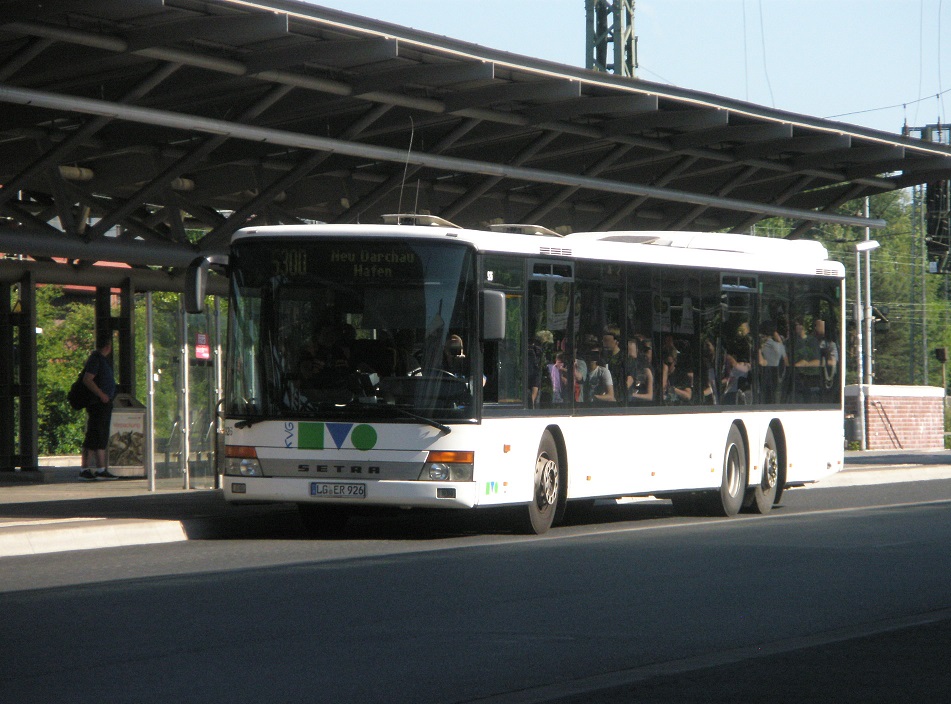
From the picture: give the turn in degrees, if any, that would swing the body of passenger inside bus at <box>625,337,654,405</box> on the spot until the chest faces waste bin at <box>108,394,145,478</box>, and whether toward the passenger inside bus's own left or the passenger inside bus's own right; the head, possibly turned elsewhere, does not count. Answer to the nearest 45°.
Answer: approximately 90° to the passenger inside bus's own right

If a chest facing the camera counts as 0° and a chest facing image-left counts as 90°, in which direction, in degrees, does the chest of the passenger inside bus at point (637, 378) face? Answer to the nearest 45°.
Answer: approximately 45°

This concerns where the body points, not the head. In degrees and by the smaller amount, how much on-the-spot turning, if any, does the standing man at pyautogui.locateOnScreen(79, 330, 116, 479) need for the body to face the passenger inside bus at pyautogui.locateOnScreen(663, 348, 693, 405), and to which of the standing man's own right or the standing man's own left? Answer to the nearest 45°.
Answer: approximately 45° to the standing man's own right

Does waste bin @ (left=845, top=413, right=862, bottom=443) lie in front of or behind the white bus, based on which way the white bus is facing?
behind

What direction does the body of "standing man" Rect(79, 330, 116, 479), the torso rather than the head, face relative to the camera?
to the viewer's right

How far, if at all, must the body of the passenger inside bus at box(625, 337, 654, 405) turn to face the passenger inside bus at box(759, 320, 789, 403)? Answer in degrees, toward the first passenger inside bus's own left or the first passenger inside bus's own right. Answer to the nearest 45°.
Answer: approximately 180°

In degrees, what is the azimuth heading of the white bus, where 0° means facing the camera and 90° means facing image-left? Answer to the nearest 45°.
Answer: approximately 45°

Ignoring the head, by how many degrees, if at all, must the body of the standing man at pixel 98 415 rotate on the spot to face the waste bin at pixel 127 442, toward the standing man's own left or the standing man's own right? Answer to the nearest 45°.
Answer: approximately 45° to the standing man's own left

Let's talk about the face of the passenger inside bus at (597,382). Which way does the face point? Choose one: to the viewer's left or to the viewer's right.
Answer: to the viewer's left
